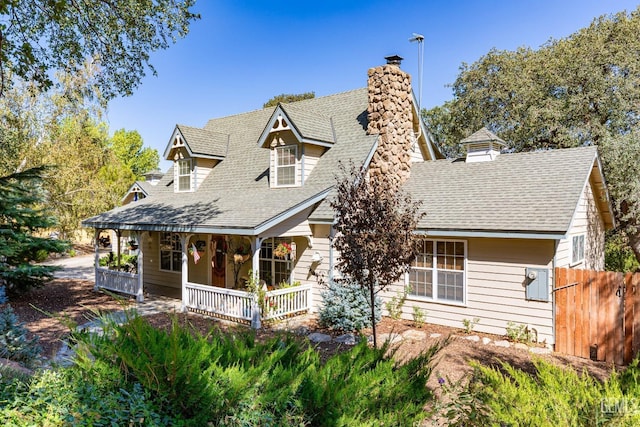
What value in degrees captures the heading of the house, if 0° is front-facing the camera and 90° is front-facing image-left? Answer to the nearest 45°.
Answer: approximately 45°

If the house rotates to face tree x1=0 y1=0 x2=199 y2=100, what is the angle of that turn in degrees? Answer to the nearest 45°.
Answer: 0° — it already faces it

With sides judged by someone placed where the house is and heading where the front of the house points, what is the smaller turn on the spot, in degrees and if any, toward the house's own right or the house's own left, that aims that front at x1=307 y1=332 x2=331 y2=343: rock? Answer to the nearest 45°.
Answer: approximately 45° to the house's own left

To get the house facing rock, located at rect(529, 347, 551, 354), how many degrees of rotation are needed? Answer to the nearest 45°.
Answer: approximately 90° to its left

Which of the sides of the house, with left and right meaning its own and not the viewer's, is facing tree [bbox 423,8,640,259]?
back

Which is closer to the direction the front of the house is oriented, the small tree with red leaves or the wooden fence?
the small tree with red leaves

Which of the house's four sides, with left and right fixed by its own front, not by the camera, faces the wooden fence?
left

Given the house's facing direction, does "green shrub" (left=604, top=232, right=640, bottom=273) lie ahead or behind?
behind

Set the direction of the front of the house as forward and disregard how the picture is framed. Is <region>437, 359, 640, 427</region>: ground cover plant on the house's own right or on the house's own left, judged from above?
on the house's own left

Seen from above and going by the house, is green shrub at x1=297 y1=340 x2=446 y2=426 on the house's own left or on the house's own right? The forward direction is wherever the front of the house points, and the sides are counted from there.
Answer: on the house's own left

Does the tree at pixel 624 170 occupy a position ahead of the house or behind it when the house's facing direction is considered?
behind

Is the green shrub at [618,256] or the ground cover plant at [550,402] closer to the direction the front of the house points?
the ground cover plant

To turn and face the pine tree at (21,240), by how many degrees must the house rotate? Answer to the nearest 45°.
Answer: approximately 45° to its right
